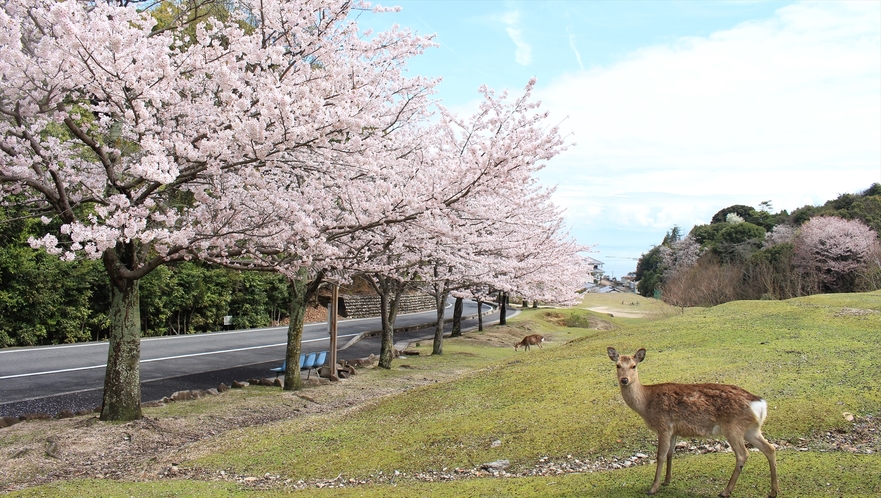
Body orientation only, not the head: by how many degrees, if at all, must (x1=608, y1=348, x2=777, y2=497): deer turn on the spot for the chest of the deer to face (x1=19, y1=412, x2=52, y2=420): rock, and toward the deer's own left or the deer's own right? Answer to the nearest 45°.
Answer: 0° — it already faces it

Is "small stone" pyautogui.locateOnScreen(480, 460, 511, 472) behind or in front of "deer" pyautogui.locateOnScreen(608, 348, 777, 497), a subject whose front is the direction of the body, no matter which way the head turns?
in front

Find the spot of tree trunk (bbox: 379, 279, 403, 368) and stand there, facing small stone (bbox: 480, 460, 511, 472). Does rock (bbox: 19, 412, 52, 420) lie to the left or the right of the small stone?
right

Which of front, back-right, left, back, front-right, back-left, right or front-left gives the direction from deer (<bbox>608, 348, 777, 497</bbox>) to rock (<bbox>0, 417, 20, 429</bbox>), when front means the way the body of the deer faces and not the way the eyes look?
front

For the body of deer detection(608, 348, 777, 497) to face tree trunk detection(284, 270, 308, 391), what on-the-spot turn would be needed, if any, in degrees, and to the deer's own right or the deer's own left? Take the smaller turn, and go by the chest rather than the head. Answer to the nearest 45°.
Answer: approximately 45° to the deer's own right

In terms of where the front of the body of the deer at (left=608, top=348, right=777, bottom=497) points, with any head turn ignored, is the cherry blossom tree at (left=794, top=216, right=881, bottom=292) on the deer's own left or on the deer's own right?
on the deer's own right

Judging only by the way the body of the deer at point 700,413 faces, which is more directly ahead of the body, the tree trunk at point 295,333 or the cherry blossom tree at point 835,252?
the tree trunk

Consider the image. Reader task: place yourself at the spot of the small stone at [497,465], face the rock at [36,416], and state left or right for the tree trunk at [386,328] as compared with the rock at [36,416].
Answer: right

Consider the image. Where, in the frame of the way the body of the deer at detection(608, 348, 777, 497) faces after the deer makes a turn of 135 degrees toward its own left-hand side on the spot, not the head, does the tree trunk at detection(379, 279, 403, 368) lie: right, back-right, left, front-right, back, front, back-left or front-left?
back

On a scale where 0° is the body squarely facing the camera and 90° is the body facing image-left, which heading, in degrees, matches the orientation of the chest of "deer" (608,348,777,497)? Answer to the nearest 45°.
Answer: approximately 90°

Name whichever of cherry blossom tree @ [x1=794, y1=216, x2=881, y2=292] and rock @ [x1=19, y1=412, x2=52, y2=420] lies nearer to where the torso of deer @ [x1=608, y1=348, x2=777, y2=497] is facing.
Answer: the rock
